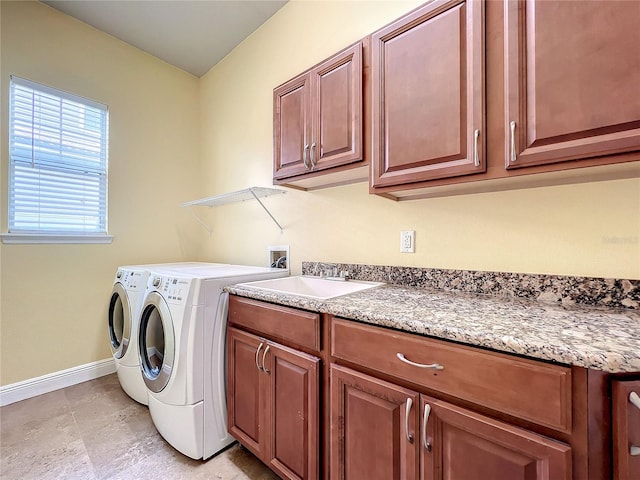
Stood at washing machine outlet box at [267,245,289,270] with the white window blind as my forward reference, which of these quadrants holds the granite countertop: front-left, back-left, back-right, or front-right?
back-left

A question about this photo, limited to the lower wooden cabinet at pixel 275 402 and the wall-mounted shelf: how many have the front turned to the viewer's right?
0

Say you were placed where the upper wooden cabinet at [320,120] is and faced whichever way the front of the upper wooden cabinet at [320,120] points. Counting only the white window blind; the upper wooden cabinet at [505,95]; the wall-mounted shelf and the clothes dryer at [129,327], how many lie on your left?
1

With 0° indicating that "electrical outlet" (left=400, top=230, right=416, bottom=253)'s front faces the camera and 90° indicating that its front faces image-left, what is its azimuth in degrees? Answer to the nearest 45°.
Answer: approximately 0°

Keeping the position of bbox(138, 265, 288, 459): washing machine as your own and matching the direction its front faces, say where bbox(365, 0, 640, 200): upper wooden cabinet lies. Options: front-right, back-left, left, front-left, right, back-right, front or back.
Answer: left

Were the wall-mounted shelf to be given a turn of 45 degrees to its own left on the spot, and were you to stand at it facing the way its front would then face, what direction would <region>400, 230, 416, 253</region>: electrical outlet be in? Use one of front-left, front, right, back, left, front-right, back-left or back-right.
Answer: front-left

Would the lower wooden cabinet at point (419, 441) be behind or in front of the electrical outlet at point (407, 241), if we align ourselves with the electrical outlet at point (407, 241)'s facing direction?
in front

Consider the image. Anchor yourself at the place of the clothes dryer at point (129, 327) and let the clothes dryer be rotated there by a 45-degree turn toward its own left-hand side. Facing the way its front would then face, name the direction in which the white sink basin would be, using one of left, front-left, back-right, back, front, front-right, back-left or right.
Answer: front-left
